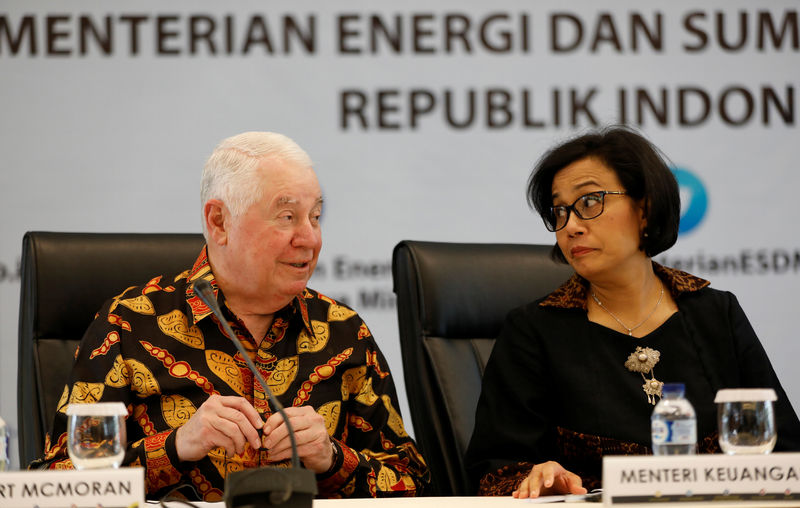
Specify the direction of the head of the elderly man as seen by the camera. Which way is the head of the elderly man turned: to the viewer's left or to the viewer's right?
to the viewer's right

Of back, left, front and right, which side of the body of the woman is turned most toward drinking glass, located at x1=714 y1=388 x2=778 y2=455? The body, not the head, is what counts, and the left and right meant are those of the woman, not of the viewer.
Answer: front

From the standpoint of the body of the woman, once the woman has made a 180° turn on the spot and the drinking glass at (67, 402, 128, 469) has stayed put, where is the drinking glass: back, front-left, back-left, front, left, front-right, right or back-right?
back-left

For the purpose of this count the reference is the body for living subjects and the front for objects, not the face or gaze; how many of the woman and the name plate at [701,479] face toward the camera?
2

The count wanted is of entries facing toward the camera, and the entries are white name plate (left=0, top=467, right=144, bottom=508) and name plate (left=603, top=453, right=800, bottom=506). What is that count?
2

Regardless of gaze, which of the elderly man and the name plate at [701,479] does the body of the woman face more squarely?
the name plate

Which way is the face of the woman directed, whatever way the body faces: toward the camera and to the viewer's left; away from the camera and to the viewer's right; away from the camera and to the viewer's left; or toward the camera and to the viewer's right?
toward the camera and to the viewer's left

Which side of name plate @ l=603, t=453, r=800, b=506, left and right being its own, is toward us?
front

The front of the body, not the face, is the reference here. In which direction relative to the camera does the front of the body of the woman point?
toward the camera

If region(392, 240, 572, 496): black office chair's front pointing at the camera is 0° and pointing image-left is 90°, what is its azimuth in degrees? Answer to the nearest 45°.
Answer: approximately 315°

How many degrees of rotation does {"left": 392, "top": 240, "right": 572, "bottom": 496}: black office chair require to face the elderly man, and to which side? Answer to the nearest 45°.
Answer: approximately 90° to its right

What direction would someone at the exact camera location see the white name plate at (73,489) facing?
facing the viewer

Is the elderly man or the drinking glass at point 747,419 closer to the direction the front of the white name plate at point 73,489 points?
the drinking glass
